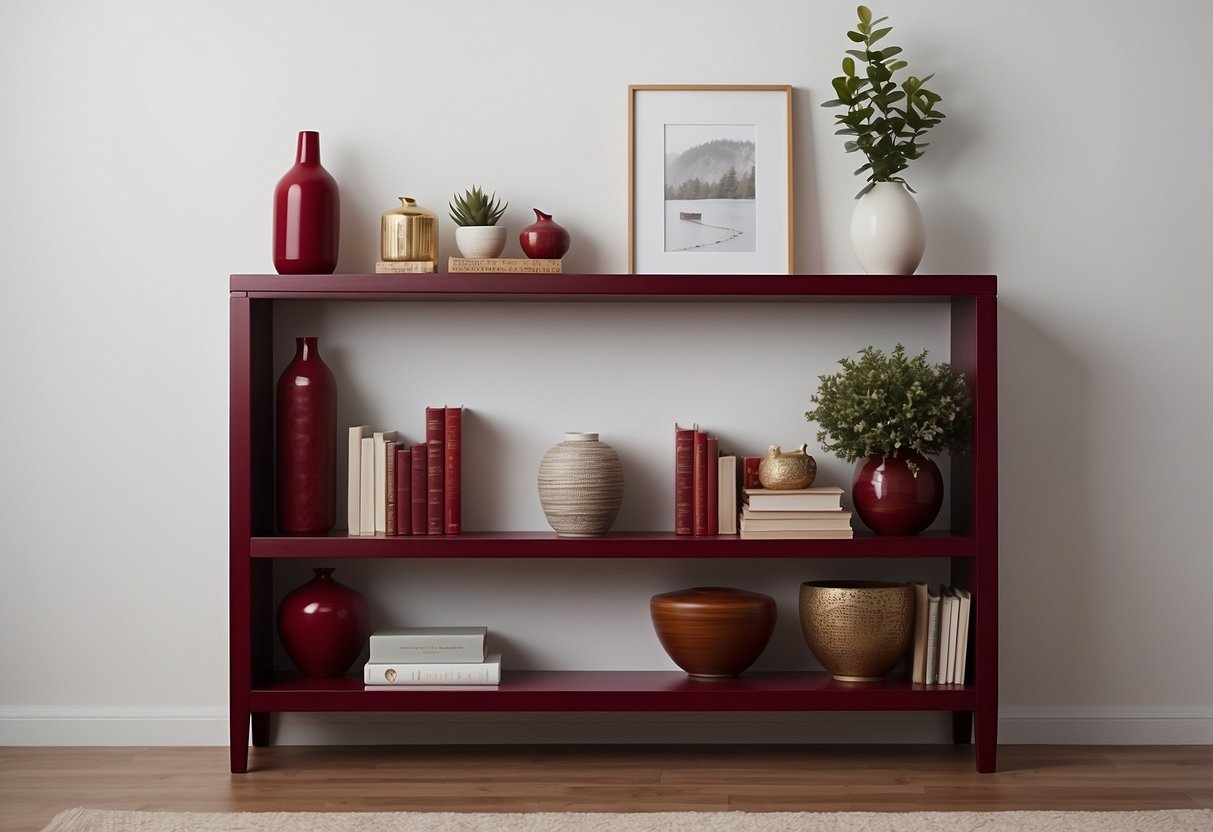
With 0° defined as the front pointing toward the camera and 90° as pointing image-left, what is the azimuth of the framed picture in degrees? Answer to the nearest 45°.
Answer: approximately 0°

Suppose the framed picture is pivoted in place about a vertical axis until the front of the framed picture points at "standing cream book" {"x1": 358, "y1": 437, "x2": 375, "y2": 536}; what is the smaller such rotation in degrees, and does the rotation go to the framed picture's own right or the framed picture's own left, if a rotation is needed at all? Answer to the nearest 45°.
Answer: approximately 90° to the framed picture's own right

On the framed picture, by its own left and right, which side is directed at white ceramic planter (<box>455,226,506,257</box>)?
right

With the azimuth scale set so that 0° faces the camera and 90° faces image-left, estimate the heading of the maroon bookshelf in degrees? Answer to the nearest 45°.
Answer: approximately 0°
